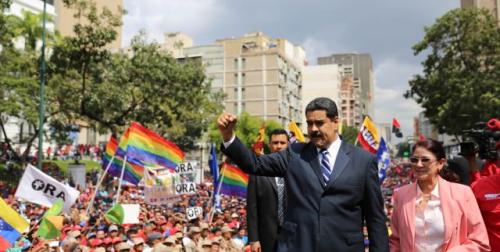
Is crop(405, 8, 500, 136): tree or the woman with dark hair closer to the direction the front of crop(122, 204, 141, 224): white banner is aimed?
the woman with dark hair

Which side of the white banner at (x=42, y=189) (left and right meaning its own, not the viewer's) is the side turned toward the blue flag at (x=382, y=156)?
left

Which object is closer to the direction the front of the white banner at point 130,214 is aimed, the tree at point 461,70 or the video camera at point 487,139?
the video camera

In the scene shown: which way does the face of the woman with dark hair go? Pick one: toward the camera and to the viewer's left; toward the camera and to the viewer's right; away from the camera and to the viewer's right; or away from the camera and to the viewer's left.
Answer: toward the camera and to the viewer's left

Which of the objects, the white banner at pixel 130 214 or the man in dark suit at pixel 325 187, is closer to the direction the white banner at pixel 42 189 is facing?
the man in dark suit

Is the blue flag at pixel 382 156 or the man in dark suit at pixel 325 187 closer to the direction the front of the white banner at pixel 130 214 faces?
the man in dark suit

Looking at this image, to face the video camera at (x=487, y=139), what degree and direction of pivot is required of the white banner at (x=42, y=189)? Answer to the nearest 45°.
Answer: approximately 45° to its left
